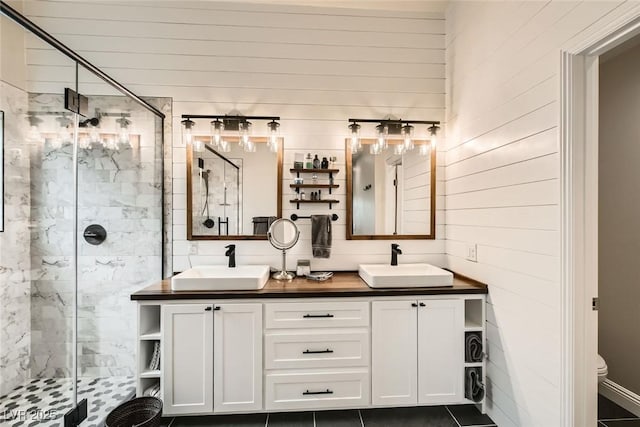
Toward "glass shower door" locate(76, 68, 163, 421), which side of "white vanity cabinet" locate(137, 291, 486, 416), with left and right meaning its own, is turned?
right

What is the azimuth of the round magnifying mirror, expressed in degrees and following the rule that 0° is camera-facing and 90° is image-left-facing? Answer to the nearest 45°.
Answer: approximately 0°

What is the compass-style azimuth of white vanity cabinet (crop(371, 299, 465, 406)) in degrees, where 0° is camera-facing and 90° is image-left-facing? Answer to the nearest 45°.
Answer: approximately 0°

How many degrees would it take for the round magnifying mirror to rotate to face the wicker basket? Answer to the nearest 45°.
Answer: approximately 45° to its right
